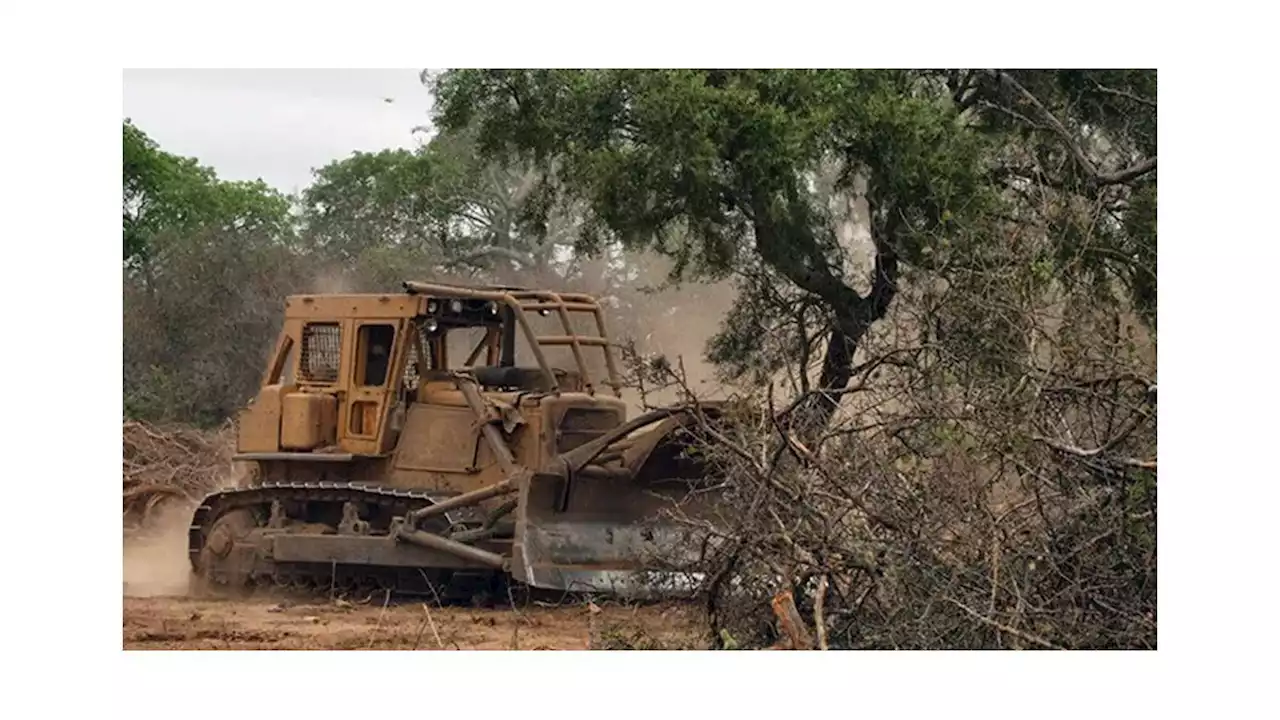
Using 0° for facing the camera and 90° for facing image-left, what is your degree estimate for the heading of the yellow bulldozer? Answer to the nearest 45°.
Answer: approximately 315°

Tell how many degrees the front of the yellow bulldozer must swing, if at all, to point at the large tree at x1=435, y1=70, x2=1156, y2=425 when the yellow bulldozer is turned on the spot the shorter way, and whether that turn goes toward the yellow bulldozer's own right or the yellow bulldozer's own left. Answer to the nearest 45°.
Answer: approximately 45° to the yellow bulldozer's own left

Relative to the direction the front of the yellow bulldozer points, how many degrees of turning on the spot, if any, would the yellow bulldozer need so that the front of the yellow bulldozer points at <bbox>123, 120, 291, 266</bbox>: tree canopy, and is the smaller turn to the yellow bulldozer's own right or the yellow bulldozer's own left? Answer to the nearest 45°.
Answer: approximately 135° to the yellow bulldozer's own left

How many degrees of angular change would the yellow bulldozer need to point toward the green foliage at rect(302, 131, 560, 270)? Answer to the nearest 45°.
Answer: approximately 135° to its left

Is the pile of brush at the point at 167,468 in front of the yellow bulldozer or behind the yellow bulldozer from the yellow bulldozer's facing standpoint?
behind

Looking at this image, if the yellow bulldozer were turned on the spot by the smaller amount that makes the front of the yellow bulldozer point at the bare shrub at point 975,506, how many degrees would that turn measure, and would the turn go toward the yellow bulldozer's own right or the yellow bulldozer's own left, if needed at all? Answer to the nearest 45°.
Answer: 0° — it already faces it

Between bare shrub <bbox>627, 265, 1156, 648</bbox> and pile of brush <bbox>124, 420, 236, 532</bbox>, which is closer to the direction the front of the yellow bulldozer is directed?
the bare shrub

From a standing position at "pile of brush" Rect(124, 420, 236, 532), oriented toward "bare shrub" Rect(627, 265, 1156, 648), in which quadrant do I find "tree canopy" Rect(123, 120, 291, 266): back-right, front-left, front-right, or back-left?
back-left
